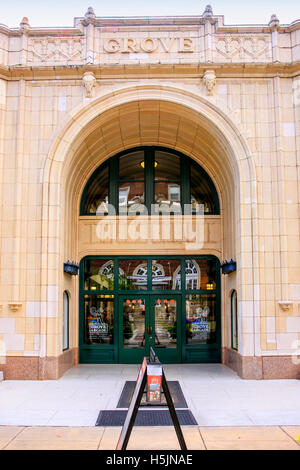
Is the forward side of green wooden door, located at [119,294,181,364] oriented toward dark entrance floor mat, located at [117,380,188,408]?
yes

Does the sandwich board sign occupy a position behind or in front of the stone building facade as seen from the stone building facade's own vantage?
in front

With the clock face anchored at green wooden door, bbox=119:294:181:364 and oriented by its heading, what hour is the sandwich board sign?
The sandwich board sign is roughly at 12 o'clock from the green wooden door.

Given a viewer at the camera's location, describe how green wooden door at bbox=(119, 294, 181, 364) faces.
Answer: facing the viewer
